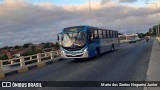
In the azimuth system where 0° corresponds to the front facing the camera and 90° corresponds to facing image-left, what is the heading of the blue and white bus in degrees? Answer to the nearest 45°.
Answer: approximately 45°

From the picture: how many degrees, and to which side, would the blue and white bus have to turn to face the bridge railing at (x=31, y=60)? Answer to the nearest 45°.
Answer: approximately 45° to its right
